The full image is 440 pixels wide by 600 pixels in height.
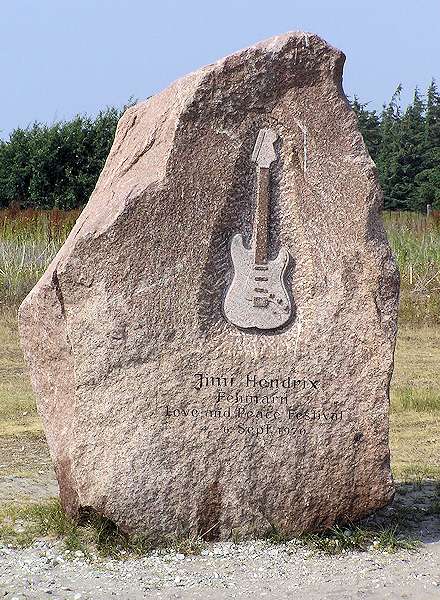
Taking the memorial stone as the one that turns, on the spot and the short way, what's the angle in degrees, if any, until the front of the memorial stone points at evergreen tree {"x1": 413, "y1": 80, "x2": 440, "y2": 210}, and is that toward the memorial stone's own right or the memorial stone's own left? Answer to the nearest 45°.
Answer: approximately 180°

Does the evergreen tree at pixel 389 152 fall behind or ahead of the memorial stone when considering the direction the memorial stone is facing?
behind

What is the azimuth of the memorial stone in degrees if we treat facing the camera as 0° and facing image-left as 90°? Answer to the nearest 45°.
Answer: approximately 0°

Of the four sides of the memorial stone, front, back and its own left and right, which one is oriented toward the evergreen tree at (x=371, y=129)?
back
